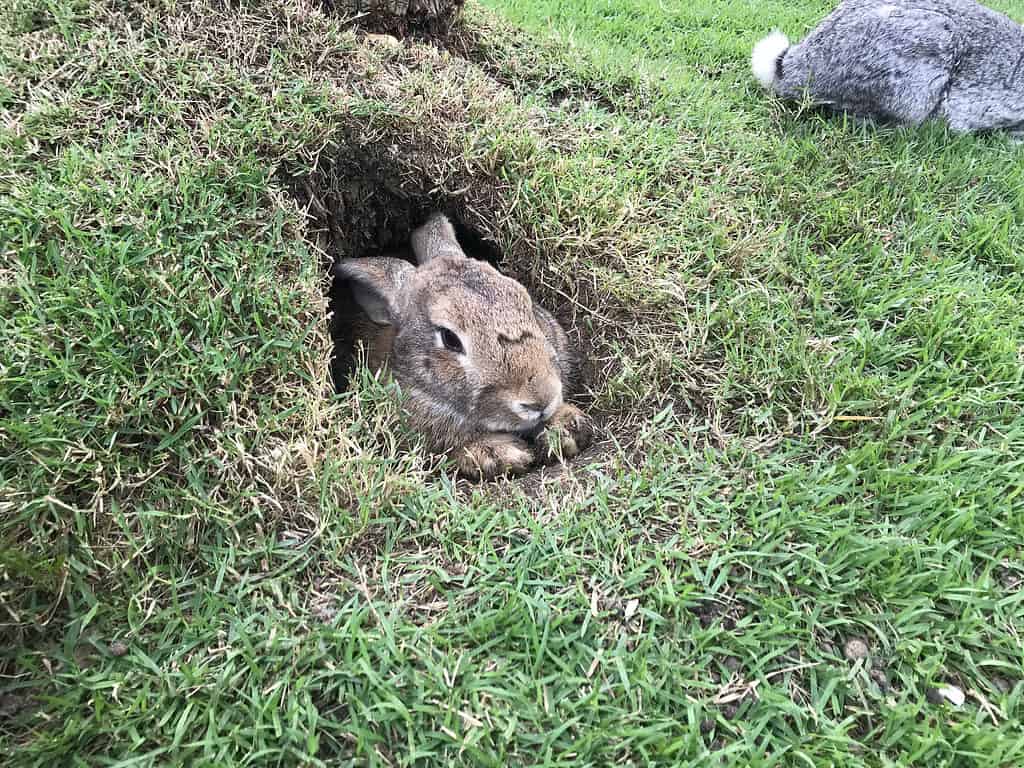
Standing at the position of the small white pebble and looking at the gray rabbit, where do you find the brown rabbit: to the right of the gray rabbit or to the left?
left

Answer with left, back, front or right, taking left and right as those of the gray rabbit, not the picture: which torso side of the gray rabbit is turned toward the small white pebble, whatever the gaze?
right

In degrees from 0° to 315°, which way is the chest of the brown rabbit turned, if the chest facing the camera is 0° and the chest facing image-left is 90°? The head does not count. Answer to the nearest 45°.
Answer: approximately 315°

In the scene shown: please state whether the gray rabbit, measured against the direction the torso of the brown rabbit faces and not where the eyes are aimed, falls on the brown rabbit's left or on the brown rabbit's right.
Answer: on the brown rabbit's left

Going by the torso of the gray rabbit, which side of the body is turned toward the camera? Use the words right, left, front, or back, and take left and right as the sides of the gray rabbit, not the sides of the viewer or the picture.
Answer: right

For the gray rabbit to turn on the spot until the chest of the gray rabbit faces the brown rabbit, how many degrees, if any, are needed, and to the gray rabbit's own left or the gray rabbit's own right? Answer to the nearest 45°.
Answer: approximately 90° to the gray rabbit's own right
